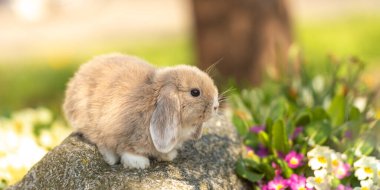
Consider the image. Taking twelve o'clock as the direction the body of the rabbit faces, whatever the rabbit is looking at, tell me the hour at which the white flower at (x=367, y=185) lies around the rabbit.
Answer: The white flower is roughly at 12 o'clock from the rabbit.

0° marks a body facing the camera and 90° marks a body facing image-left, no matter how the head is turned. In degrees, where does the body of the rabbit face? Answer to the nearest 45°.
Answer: approximately 270°

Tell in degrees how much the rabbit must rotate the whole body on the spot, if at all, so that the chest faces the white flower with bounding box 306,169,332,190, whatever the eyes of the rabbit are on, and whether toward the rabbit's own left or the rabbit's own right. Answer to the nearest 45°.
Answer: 0° — it already faces it
